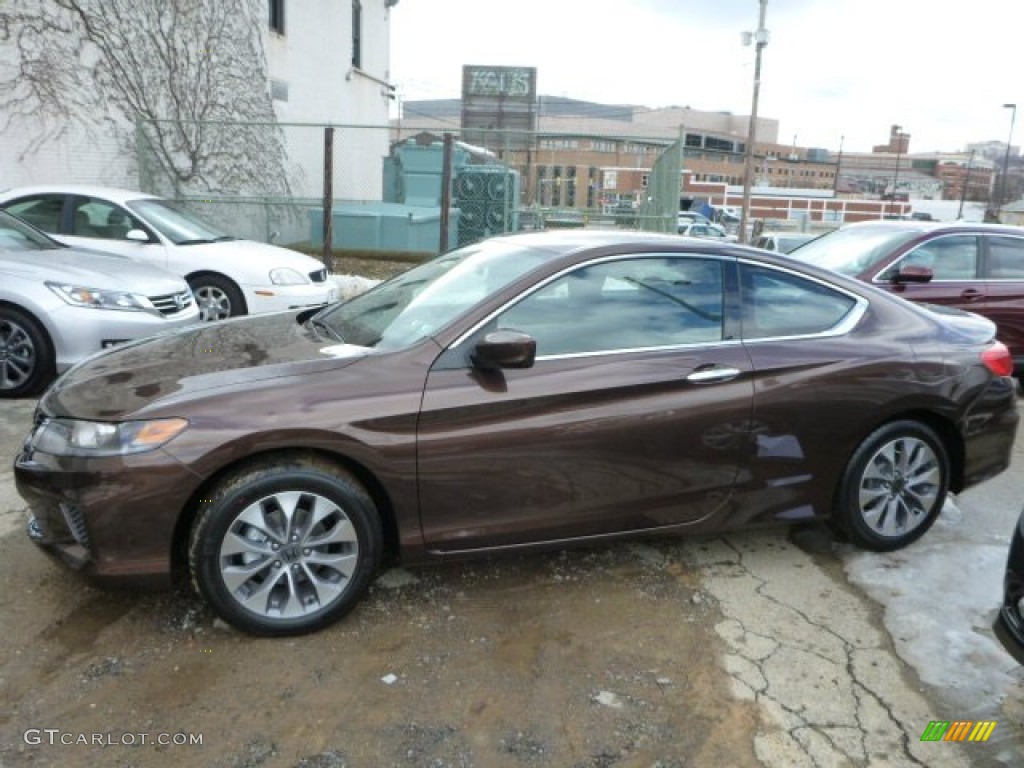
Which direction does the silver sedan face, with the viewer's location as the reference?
facing the viewer and to the right of the viewer

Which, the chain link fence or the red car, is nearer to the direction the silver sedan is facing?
the red car

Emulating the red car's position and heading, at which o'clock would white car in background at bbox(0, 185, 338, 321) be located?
The white car in background is roughly at 1 o'clock from the red car.

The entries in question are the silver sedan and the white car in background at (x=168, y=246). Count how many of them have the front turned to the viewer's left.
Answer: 0

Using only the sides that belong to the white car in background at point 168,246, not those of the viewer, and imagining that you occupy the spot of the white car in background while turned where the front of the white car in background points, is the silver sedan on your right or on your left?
on your right

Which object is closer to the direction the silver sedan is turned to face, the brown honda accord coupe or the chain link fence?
the brown honda accord coupe

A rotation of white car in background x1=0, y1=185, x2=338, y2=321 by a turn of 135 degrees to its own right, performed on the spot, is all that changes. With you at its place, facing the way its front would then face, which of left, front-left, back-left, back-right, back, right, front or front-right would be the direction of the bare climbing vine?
right

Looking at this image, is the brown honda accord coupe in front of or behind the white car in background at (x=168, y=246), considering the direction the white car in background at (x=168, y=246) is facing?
in front

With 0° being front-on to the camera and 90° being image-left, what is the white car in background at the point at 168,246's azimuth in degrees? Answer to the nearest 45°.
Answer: approximately 315°

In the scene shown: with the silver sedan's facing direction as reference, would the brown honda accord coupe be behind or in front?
in front

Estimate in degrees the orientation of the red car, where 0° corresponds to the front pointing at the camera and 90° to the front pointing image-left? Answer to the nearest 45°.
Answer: approximately 45°
